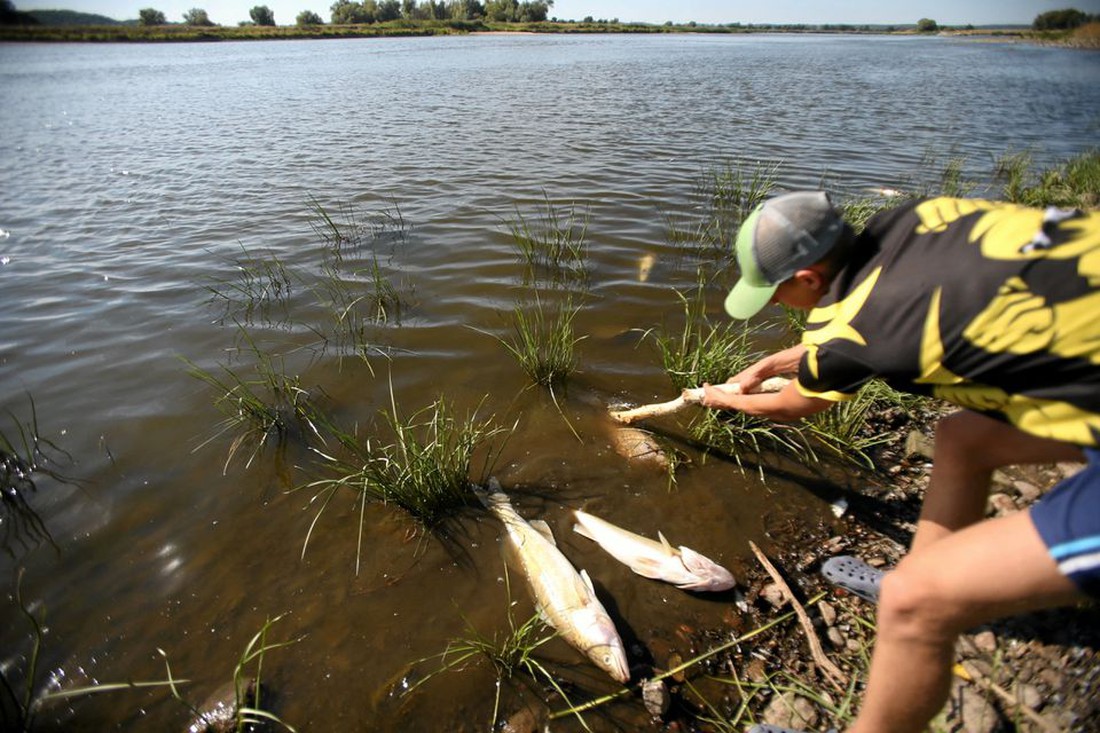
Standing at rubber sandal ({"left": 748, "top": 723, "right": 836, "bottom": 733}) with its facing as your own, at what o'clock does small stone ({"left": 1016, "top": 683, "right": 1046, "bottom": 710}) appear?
The small stone is roughly at 5 o'clock from the rubber sandal.

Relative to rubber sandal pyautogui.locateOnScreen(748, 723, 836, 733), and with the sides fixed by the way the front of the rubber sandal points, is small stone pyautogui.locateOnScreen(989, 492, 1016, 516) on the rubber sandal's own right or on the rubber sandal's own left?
on the rubber sandal's own right

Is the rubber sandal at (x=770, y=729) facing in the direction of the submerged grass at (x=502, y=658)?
yes

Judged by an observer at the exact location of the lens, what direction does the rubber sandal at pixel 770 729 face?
facing to the left of the viewer

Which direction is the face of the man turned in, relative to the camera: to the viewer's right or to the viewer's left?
to the viewer's left

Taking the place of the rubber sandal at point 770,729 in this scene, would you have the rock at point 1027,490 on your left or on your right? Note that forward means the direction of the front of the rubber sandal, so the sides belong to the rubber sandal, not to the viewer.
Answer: on your right

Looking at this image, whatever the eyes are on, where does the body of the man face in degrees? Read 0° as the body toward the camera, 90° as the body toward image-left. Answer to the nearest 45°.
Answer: approximately 90°
